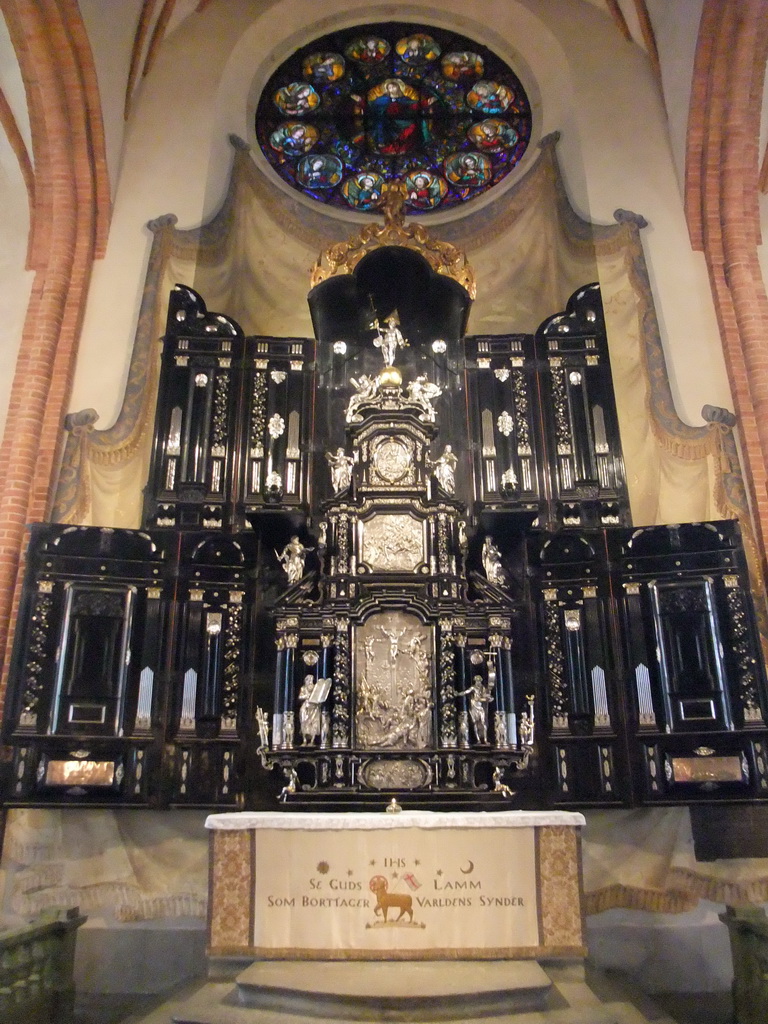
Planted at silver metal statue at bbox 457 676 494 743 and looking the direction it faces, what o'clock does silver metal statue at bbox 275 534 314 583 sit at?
silver metal statue at bbox 275 534 314 583 is roughly at 3 o'clock from silver metal statue at bbox 457 676 494 743.

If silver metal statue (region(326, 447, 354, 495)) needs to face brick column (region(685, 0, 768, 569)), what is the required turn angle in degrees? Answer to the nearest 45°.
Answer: approximately 90° to its left

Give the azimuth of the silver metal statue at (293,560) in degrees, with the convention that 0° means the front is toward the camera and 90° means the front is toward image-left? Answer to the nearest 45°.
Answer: approximately 0°
